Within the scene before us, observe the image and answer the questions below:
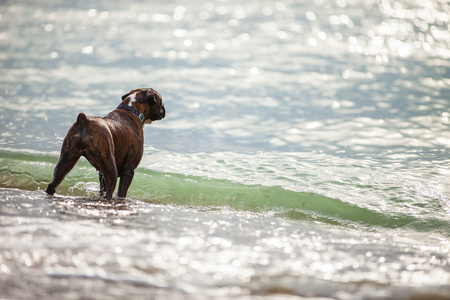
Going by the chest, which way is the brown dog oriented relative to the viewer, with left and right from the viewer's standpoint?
facing away from the viewer and to the right of the viewer

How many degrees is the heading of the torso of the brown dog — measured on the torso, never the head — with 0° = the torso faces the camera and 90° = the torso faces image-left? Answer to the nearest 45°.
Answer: approximately 225°
